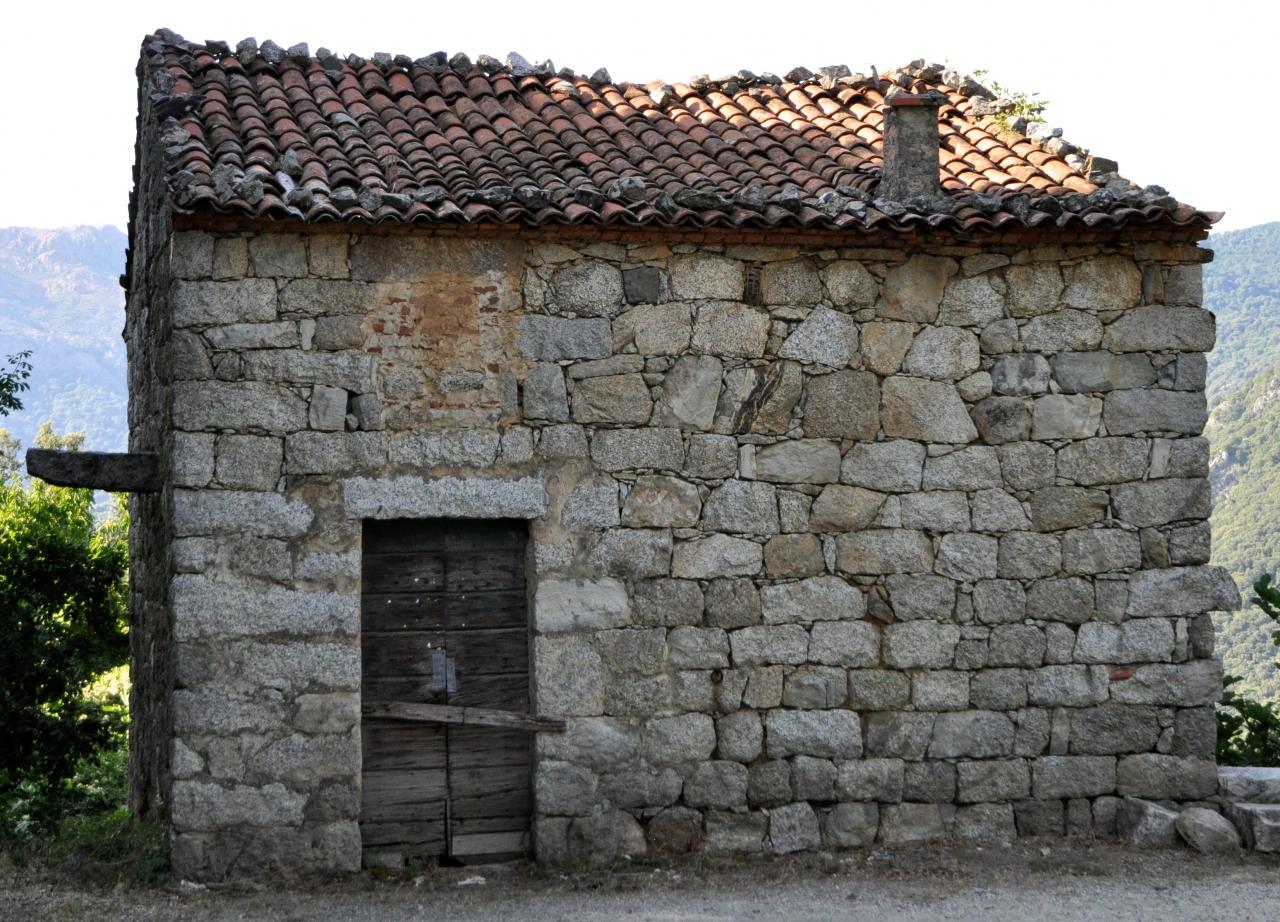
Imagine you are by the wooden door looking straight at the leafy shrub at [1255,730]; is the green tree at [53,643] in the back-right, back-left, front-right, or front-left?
back-left

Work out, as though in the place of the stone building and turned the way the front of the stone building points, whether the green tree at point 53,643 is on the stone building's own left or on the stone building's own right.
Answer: on the stone building's own right

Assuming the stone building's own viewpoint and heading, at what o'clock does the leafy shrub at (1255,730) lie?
The leafy shrub is roughly at 8 o'clock from the stone building.

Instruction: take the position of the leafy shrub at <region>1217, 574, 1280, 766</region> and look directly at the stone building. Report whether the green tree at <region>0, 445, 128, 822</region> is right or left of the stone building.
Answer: right

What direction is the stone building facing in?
toward the camera
